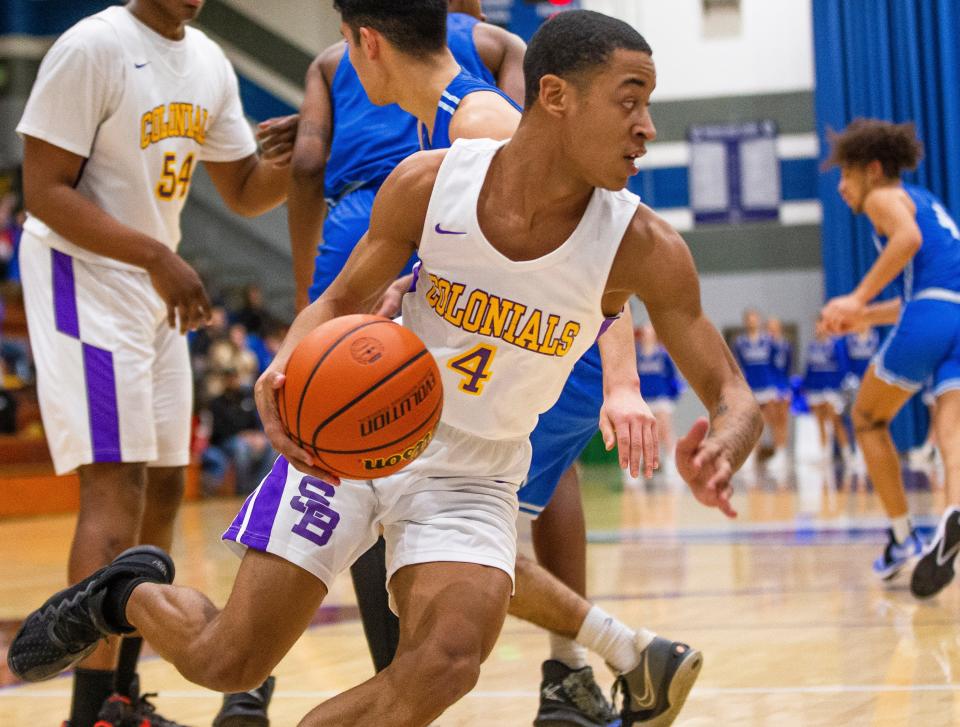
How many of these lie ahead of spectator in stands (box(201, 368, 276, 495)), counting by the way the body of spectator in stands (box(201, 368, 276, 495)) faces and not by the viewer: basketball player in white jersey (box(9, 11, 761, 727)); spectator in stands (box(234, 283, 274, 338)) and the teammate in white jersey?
2

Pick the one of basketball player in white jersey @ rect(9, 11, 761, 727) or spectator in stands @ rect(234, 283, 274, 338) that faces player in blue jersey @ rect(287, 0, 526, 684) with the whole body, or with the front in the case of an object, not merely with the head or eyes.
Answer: the spectator in stands

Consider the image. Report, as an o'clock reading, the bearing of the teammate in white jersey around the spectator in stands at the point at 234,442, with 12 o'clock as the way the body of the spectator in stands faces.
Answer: The teammate in white jersey is roughly at 12 o'clock from the spectator in stands.

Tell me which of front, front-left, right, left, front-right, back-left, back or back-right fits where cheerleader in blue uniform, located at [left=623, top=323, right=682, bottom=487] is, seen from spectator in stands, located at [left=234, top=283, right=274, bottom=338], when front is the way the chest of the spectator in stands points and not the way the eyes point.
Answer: left

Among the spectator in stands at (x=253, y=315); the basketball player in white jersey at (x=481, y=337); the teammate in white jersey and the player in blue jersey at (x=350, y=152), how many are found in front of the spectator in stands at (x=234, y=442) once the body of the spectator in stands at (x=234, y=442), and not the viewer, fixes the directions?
3

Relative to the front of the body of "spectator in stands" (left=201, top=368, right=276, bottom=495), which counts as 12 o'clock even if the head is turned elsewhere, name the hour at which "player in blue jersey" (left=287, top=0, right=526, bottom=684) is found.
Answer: The player in blue jersey is roughly at 12 o'clock from the spectator in stands.

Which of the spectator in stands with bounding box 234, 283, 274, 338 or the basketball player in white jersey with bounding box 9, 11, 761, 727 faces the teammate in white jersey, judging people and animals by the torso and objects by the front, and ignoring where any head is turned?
the spectator in stands

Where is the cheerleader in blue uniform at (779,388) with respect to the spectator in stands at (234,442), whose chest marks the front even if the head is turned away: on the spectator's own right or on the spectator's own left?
on the spectator's own left

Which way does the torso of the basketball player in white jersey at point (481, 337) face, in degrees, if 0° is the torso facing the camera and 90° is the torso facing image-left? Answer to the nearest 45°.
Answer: approximately 315°

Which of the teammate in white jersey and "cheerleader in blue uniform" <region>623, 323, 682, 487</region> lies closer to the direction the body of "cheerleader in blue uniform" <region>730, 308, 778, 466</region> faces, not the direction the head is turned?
the teammate in white jersey
